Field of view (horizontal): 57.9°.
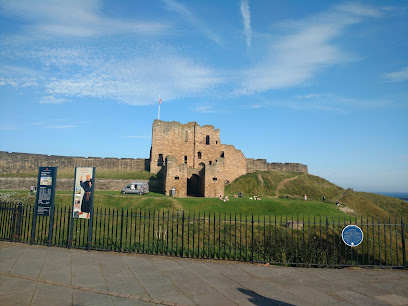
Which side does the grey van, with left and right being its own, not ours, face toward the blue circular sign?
left

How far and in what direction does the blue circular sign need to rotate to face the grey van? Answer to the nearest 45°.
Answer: approximately 135° to its right

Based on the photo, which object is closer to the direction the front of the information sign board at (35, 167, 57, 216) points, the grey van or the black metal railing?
the black metal railing

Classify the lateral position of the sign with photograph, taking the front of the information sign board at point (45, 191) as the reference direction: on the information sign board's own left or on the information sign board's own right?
on the information sign board's own left

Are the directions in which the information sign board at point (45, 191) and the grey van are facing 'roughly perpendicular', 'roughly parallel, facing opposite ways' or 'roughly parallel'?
roughly perpendicular

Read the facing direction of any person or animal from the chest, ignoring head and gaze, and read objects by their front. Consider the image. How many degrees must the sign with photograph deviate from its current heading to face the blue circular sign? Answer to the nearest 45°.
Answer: approximately 45° to its left

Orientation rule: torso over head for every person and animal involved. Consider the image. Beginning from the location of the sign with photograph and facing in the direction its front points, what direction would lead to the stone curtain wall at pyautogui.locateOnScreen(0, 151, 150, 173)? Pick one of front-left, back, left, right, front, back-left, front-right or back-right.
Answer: back

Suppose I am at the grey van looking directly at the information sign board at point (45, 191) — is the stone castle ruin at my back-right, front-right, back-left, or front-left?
back-left

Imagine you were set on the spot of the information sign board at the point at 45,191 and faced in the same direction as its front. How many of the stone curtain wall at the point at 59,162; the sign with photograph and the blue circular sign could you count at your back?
1

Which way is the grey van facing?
to the viewer's left

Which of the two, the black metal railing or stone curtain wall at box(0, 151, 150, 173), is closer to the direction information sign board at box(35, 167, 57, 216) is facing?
the black metal railing

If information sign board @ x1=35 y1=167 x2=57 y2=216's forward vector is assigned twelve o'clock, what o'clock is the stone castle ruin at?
The stone castle ruin is roughly at 7 o'clock from the information sign board.
